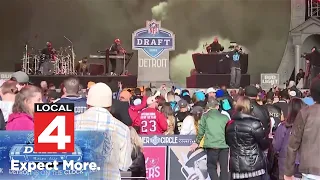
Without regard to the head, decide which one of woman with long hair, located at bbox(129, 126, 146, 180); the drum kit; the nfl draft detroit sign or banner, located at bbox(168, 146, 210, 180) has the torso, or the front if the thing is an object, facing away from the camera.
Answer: the woman with long hair

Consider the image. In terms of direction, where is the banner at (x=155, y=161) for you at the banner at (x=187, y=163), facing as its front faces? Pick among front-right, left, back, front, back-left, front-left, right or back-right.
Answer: right

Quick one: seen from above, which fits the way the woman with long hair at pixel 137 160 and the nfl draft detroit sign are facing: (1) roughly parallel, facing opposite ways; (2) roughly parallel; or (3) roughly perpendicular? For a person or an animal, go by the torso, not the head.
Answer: roughly parallel, facing opposite ways

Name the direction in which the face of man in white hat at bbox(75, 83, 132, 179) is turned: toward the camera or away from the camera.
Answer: away from the camera

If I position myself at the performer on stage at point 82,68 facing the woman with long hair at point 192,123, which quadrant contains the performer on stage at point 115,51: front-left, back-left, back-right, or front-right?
front-left

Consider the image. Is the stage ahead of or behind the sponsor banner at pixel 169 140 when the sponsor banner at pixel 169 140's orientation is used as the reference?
behind

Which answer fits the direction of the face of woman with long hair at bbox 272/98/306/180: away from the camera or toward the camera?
away from the camera

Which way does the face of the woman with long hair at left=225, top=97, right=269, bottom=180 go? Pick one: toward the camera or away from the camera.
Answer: away from the camera

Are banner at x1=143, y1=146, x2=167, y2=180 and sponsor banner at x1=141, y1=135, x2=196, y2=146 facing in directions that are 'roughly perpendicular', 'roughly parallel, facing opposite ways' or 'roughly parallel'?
roughly parallel

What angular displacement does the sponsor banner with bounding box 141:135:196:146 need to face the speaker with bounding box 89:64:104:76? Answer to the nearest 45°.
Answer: approximately 180°

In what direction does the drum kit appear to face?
toward the camera

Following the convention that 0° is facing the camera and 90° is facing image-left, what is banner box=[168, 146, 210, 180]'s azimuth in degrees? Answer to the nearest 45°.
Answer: approximately 0°

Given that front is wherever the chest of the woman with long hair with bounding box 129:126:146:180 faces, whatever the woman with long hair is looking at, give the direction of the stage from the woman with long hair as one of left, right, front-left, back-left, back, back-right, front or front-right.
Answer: front

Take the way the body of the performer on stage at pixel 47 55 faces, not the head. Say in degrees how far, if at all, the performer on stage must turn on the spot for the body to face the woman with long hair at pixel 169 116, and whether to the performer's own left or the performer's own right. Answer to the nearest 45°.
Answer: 0° — they already face them

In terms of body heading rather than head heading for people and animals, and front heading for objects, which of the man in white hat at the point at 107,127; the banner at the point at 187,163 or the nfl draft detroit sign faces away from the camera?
the man in white hat

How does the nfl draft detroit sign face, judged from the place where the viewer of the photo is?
facing the viewer

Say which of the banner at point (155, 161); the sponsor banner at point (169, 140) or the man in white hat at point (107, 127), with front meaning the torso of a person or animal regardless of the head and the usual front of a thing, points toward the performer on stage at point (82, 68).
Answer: the man in white hat

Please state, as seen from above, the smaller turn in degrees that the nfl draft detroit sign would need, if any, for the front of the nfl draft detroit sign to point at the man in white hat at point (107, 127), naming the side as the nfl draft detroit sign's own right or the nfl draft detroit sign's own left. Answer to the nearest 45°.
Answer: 0° — it already faces them

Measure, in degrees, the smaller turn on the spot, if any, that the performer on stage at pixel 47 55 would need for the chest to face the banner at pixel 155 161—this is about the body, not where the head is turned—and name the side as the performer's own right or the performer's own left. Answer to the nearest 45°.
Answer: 0° — they already face it

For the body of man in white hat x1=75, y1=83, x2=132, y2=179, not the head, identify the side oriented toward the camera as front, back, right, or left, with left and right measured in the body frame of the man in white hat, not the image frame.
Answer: back
